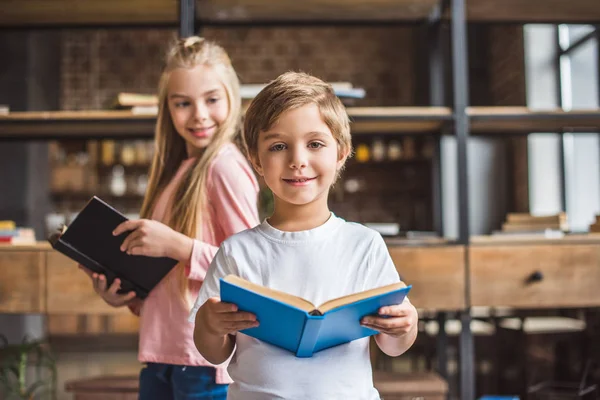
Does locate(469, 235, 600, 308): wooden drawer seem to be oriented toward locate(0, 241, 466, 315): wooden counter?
no

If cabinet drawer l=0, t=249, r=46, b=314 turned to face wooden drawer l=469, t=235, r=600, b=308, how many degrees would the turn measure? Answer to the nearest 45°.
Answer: approximately 90° to its left

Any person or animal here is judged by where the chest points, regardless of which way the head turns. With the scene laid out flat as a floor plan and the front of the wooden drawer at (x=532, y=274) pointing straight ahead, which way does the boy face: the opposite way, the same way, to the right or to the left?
the same way

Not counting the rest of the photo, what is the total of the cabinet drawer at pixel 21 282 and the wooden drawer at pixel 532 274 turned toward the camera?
2

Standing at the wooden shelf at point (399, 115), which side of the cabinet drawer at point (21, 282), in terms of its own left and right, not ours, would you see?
left

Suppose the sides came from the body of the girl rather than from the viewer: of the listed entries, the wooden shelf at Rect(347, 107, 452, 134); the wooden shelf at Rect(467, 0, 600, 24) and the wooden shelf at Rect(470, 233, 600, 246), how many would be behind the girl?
3

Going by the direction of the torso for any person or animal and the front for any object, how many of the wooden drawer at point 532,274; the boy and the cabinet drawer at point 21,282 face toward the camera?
3

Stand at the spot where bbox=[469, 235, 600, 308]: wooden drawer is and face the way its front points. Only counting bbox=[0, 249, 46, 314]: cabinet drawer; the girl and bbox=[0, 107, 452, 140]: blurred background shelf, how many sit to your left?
0

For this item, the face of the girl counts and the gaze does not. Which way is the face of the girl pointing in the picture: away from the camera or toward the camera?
toward the camera

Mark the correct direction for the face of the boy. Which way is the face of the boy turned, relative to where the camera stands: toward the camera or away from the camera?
toward the camera

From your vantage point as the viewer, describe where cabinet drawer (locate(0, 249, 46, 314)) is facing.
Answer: facing the viewer

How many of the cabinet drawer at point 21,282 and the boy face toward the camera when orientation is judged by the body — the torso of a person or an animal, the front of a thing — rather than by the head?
2

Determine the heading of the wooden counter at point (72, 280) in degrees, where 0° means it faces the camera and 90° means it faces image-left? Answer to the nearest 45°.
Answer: approximately 0°

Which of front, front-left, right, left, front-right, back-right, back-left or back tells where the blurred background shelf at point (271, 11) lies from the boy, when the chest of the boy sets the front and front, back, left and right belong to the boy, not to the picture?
back

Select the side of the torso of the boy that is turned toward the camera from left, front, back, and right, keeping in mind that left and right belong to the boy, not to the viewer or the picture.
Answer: front
